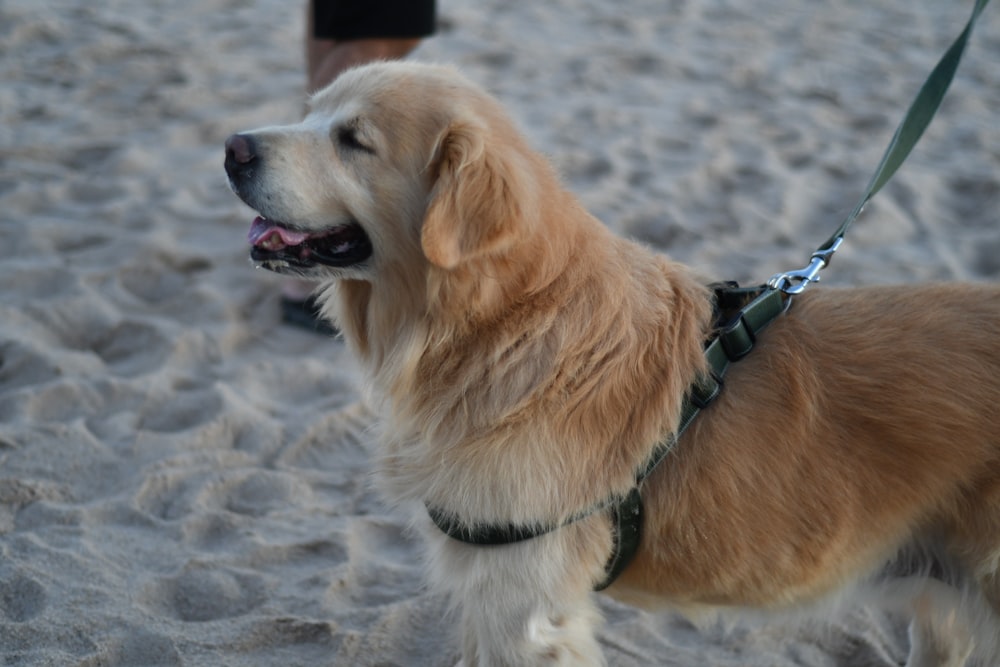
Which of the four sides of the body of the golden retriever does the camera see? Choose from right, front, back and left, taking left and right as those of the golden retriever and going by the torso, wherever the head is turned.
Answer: left
